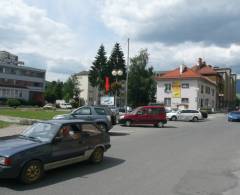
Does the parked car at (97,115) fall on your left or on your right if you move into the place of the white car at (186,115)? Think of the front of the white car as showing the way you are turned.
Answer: on your left

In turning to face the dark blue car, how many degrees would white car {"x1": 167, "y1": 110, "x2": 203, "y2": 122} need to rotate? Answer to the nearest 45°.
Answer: approximately 90° to its left

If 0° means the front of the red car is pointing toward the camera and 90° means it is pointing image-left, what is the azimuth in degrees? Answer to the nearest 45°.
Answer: approximately 90°

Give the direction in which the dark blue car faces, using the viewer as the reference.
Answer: facing the viewer and to the left of the viewer

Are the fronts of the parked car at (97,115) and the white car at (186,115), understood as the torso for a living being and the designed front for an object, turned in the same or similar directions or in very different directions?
same or similar directions

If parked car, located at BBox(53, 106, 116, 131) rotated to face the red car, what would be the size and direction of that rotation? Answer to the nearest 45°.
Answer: approximately 135° to its right

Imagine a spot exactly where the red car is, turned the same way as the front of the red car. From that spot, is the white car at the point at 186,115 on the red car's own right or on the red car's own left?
on the red car's own right

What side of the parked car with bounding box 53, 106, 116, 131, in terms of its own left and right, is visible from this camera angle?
left

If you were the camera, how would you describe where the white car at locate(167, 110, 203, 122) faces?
facing to the left of the viewer

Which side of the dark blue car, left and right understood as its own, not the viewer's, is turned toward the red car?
back
